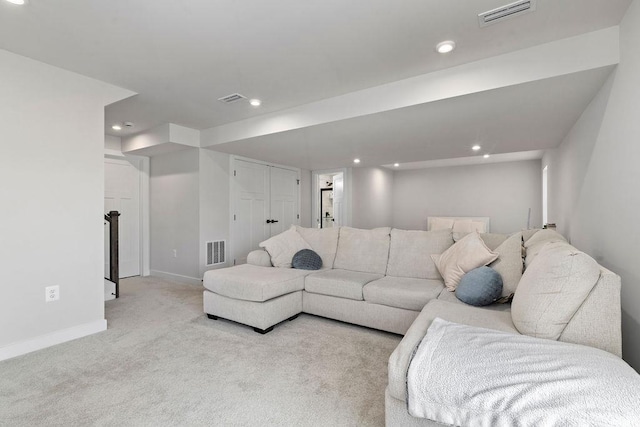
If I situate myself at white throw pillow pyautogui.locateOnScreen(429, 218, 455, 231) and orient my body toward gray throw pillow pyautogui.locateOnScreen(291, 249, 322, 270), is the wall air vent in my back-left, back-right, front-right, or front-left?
front-right

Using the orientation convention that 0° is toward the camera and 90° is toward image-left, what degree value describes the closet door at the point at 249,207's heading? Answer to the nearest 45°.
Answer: approximately 315°

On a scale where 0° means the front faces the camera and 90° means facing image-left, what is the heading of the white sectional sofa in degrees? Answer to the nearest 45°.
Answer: approximately 45°

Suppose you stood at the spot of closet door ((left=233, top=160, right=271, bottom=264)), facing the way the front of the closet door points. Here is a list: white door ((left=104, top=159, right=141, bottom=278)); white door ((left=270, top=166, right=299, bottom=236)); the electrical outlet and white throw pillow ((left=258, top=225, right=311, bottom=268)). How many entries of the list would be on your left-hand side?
1

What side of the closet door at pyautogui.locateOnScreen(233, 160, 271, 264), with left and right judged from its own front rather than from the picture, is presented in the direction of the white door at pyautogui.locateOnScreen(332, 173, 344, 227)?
left

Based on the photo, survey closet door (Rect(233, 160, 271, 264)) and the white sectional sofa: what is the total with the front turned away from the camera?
0

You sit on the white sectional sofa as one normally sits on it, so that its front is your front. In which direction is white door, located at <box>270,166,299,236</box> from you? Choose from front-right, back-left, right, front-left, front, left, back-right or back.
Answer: right

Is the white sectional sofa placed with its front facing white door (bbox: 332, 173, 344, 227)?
no

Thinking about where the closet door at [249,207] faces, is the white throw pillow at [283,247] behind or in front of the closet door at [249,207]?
in front

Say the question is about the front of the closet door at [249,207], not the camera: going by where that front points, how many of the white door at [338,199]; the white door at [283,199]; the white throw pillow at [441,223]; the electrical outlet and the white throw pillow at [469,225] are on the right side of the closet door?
1
